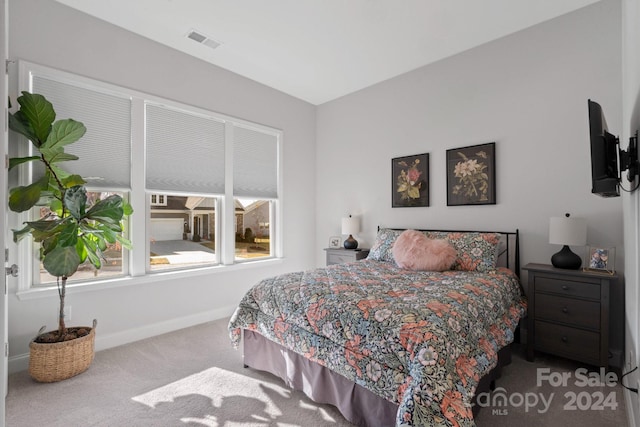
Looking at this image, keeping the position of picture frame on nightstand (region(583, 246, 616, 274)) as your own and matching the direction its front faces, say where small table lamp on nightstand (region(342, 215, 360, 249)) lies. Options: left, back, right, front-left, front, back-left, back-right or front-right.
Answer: right

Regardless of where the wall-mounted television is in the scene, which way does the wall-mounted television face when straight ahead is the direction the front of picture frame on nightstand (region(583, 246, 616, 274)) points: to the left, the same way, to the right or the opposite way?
to the right

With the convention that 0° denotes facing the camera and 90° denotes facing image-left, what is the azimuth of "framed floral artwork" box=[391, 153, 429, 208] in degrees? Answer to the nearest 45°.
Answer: approximately 45°

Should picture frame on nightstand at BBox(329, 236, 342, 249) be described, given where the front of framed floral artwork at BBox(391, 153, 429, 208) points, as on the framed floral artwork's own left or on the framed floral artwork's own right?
on the framed floral artwork's own right

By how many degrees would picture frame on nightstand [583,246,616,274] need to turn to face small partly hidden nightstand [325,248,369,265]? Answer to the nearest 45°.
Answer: approximately 90° to its right

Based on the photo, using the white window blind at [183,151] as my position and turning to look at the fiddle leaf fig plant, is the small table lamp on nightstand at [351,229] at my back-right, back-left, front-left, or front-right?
back-left

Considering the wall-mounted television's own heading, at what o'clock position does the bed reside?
The bed is roughly at 11 o'clock from the wall-mounted television.

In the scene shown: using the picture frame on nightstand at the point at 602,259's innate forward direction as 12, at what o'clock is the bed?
The bed is roughly at 1 o'clock from the picture frame on nightstand.

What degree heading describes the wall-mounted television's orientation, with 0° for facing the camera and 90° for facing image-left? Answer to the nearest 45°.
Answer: approximately 90°

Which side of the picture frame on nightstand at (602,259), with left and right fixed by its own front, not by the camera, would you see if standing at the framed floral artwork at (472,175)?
right

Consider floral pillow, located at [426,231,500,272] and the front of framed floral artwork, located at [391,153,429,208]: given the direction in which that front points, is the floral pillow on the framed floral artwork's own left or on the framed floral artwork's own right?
on the framed floral artwork's own left
